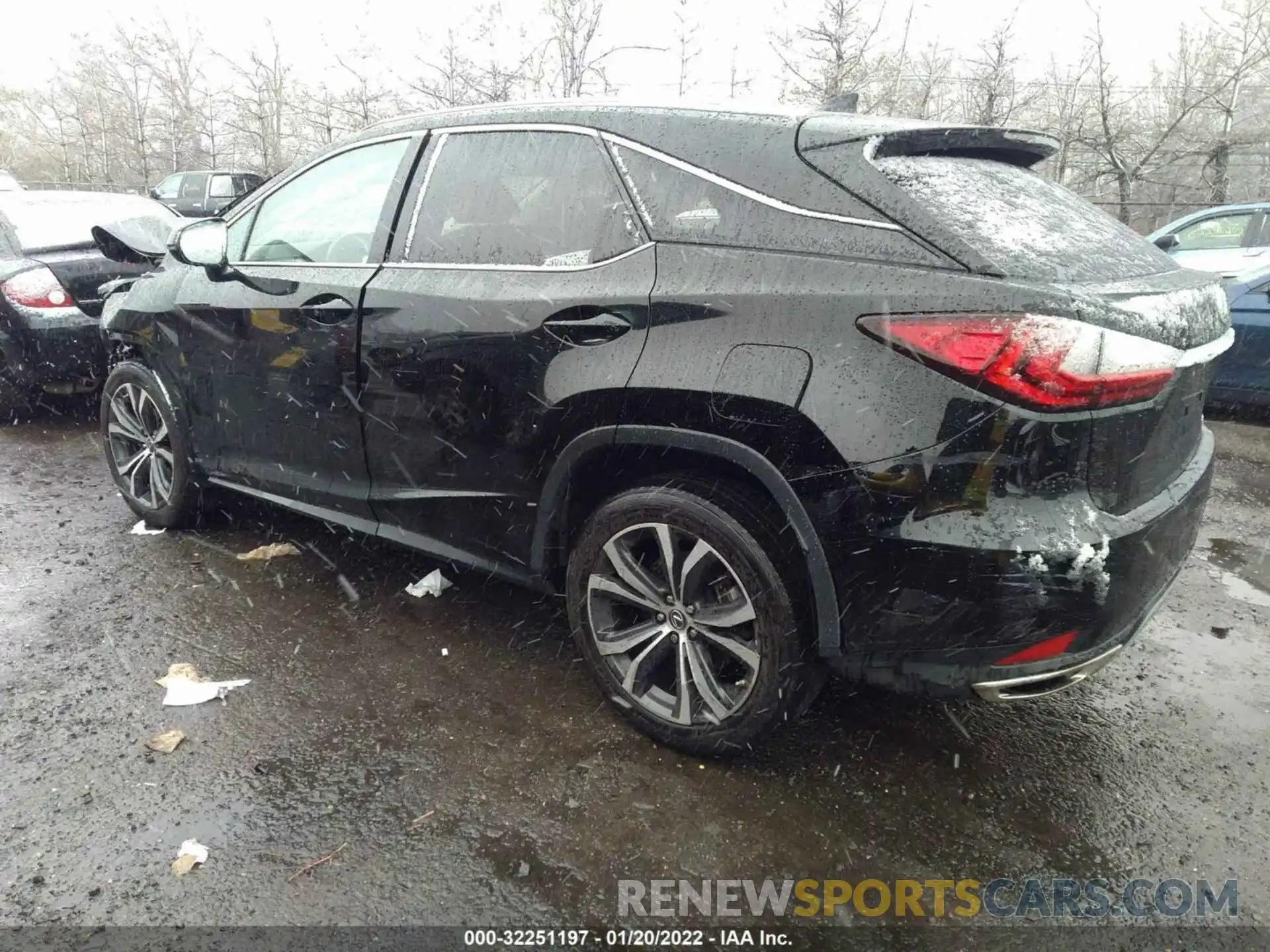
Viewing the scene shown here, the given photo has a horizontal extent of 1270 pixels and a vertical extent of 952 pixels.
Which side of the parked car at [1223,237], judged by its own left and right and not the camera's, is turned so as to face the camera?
left

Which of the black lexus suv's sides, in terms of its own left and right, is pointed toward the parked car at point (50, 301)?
front

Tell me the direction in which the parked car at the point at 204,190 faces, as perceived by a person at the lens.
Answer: facing to the left of the viewer

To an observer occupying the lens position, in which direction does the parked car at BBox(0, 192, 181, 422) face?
facing away from the viewer and to the left of the viewer

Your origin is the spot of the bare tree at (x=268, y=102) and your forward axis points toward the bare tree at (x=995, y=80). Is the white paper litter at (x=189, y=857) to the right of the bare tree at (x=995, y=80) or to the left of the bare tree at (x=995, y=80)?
right
